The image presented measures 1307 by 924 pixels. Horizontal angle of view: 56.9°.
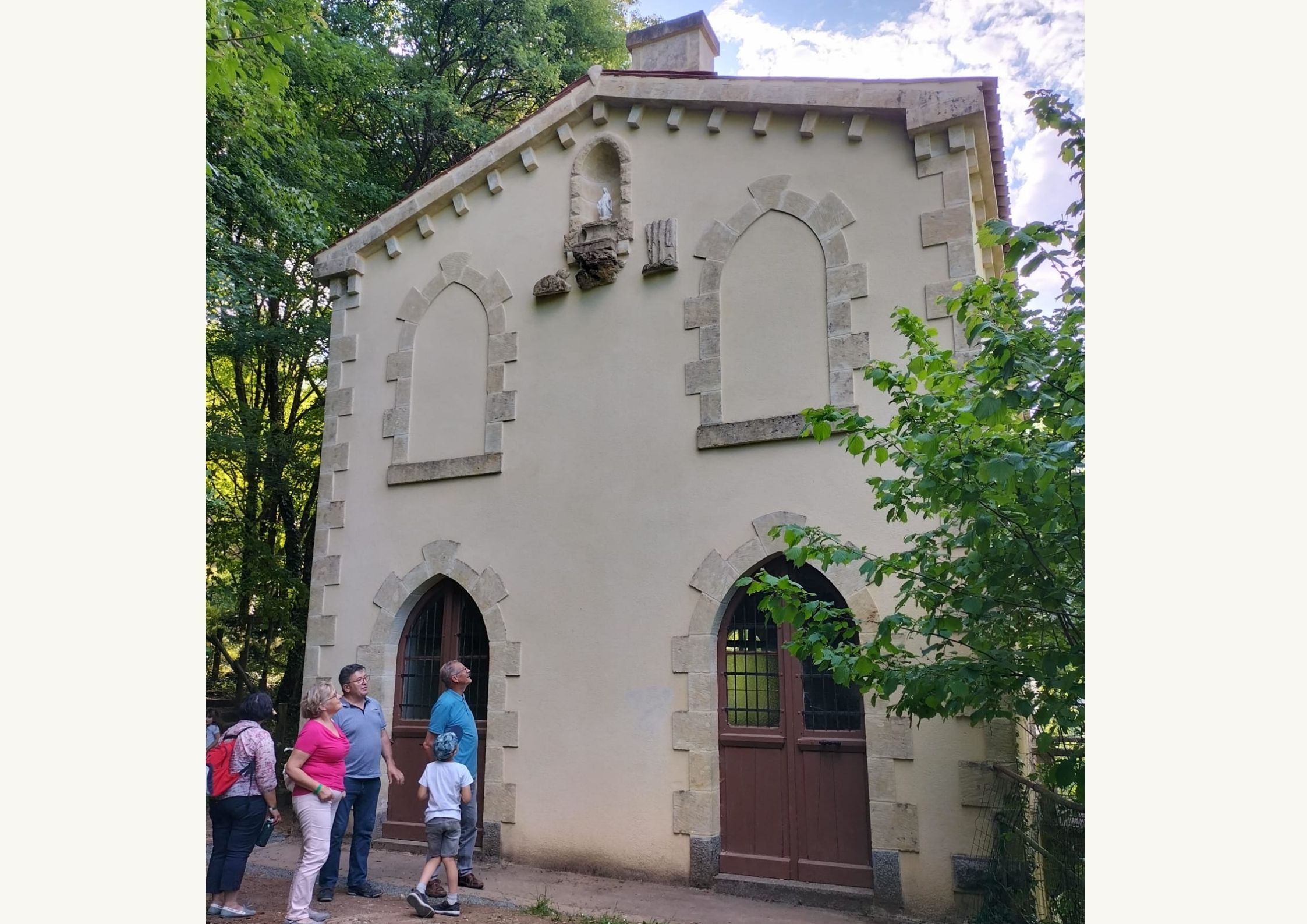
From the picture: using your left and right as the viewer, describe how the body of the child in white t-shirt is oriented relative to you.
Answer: facing away from the viewer

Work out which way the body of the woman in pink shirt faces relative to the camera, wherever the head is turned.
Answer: to the viewer's right

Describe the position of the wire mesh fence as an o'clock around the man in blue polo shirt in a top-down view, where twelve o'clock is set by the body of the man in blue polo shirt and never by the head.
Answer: The wire mesh fence is roughly at 1 o'clock from the man in blue polo shirt.

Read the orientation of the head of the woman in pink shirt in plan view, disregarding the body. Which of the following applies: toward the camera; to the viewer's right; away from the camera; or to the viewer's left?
to the viewer's right

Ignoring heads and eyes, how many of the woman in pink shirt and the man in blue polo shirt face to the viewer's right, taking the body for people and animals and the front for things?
2

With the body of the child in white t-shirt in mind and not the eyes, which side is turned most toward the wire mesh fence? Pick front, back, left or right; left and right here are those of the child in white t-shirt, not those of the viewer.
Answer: right

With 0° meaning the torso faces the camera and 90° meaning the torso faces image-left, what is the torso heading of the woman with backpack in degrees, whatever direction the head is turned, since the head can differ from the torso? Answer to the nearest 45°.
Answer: approximately 225°

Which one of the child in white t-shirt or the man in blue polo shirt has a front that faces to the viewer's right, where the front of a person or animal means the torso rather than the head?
the man in blue polo shirt

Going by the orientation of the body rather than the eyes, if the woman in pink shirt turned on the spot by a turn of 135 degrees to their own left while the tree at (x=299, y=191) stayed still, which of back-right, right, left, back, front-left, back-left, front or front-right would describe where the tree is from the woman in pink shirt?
front-right

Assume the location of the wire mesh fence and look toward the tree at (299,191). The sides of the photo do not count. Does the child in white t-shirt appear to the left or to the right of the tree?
left

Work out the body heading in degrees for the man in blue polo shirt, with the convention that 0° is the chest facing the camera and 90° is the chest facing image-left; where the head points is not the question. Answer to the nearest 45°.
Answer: approximately 270°
